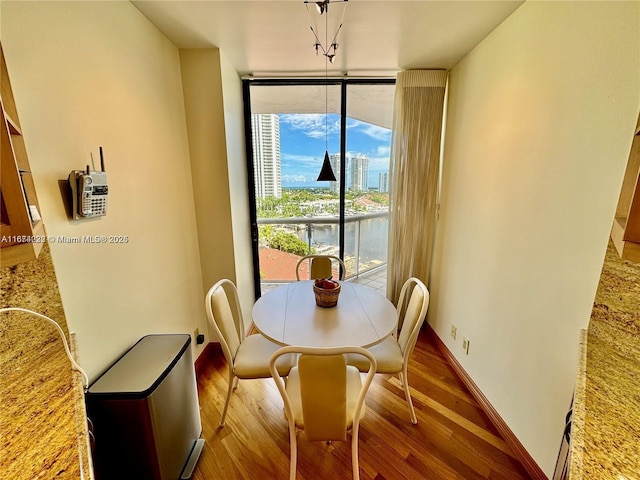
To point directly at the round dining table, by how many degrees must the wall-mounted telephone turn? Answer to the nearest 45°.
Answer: approximately 45° to its left

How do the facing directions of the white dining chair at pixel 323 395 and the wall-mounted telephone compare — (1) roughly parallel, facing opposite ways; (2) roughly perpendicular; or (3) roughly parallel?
roughly perpendicular

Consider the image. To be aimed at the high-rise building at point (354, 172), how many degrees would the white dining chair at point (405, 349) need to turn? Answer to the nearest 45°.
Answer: approximately 90° to its right

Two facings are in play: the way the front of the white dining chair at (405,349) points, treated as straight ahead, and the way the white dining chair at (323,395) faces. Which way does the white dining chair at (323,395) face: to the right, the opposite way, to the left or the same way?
to the right

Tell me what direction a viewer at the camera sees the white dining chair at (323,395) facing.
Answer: facing away from the viewer

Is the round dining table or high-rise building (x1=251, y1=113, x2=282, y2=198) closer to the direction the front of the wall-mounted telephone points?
the round dining table

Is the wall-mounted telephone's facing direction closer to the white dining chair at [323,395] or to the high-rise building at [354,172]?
the white dining chair

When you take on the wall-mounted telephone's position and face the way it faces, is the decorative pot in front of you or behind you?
in front

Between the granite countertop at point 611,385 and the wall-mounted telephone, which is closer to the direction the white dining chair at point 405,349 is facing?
the wall-mounted telephone

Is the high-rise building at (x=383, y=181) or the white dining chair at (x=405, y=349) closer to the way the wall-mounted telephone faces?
the white dining chair

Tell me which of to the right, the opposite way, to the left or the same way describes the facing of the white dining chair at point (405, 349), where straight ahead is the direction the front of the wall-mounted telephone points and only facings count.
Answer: the opposite way

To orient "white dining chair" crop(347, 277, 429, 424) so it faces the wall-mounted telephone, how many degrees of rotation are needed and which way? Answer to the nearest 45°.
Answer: approximately 45° to its left

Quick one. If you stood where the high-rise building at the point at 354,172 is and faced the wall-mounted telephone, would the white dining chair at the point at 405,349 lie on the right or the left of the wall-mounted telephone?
left

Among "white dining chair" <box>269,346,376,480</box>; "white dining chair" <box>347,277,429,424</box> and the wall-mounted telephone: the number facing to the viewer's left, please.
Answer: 1

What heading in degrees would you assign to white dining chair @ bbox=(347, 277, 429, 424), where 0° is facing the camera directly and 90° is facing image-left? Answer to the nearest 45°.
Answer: approximately 90°

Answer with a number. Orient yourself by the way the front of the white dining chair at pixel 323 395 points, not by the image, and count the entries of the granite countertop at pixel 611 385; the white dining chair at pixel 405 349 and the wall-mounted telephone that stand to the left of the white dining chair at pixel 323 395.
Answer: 1

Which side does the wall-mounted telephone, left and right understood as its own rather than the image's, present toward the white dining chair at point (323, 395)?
front
